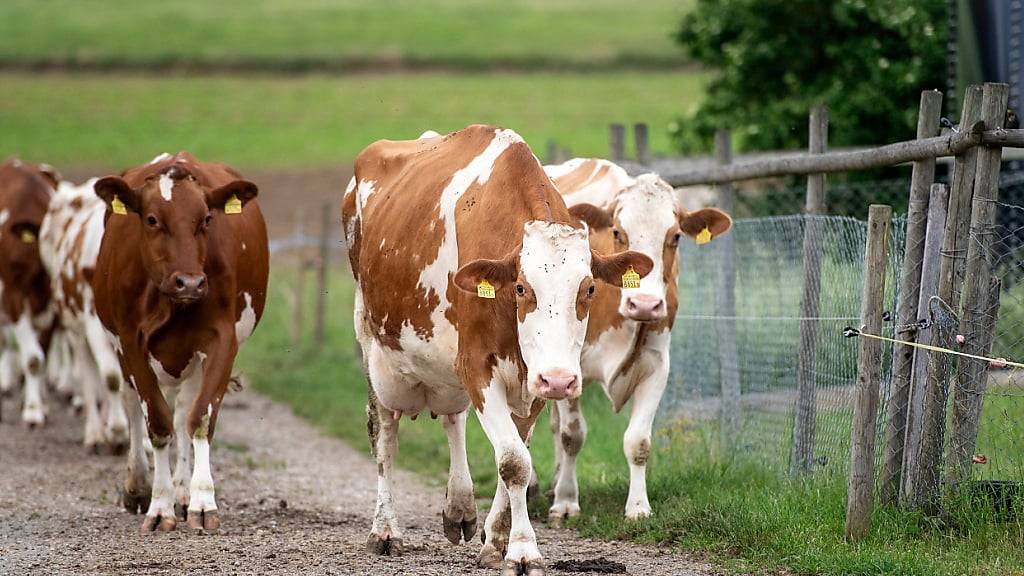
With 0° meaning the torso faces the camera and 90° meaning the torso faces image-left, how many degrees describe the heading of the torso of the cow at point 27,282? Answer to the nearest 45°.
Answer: approximately 0°

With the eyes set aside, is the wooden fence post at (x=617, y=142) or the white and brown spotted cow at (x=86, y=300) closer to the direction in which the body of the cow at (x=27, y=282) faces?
the white and brown spotted cow

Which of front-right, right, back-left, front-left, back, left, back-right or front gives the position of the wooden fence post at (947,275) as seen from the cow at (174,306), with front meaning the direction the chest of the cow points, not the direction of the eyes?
front-left

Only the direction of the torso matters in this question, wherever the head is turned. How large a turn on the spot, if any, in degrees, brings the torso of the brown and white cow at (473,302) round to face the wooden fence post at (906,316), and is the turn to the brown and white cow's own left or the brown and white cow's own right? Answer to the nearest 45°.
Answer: approximately 45° to the brown and white cow's own left

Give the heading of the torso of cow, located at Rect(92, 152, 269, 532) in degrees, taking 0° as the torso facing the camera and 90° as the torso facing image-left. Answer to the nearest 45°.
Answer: approximately 0°

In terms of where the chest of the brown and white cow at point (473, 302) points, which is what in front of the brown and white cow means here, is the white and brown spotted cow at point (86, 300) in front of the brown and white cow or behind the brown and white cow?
behind

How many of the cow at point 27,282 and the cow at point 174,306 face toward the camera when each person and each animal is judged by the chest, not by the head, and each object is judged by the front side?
2

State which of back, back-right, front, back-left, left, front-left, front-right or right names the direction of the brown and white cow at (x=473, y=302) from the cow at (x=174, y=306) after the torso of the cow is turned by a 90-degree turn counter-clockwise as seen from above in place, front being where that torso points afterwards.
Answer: front-right

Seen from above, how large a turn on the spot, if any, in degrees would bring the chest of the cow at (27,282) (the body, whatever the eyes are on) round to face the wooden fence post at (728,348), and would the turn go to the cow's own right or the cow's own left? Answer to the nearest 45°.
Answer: approximately 45° to the cow's own left

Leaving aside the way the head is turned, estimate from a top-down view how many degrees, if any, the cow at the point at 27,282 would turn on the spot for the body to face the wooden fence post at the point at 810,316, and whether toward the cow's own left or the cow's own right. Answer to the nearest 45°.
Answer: approximately 45° to the cow's own left

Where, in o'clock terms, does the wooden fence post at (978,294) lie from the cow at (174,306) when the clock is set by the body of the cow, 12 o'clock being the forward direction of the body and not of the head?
The wooden fence post is roughly at 10 o'clock from the cow.
